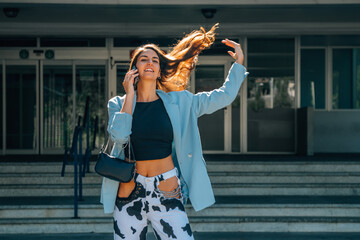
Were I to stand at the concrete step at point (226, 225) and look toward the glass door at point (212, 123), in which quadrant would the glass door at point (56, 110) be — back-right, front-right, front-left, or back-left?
front-left

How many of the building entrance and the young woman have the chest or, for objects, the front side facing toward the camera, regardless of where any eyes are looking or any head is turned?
2

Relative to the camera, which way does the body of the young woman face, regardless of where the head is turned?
toward the camera

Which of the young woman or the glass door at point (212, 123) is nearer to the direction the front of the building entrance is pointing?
the young woman

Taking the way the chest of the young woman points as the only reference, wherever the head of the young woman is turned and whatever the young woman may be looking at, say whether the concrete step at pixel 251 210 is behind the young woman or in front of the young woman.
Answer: behind

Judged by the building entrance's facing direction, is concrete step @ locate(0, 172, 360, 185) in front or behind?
in front

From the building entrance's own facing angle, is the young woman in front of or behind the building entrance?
in front

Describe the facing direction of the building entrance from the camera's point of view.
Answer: facing the viewer

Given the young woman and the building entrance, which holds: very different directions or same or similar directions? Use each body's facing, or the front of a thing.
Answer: same or similar directions

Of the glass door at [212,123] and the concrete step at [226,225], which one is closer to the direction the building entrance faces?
the concrete step

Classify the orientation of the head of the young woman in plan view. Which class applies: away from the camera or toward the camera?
toward the camera

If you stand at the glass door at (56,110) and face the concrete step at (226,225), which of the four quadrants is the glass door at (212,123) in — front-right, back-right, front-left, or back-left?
front-left
